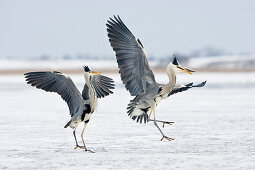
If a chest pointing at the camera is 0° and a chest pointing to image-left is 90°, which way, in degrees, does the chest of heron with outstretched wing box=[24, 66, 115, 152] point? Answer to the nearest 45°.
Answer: approximately 315°

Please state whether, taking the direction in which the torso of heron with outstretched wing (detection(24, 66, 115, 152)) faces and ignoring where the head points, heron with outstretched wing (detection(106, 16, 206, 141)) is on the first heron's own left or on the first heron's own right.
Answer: on the first heron's own left
